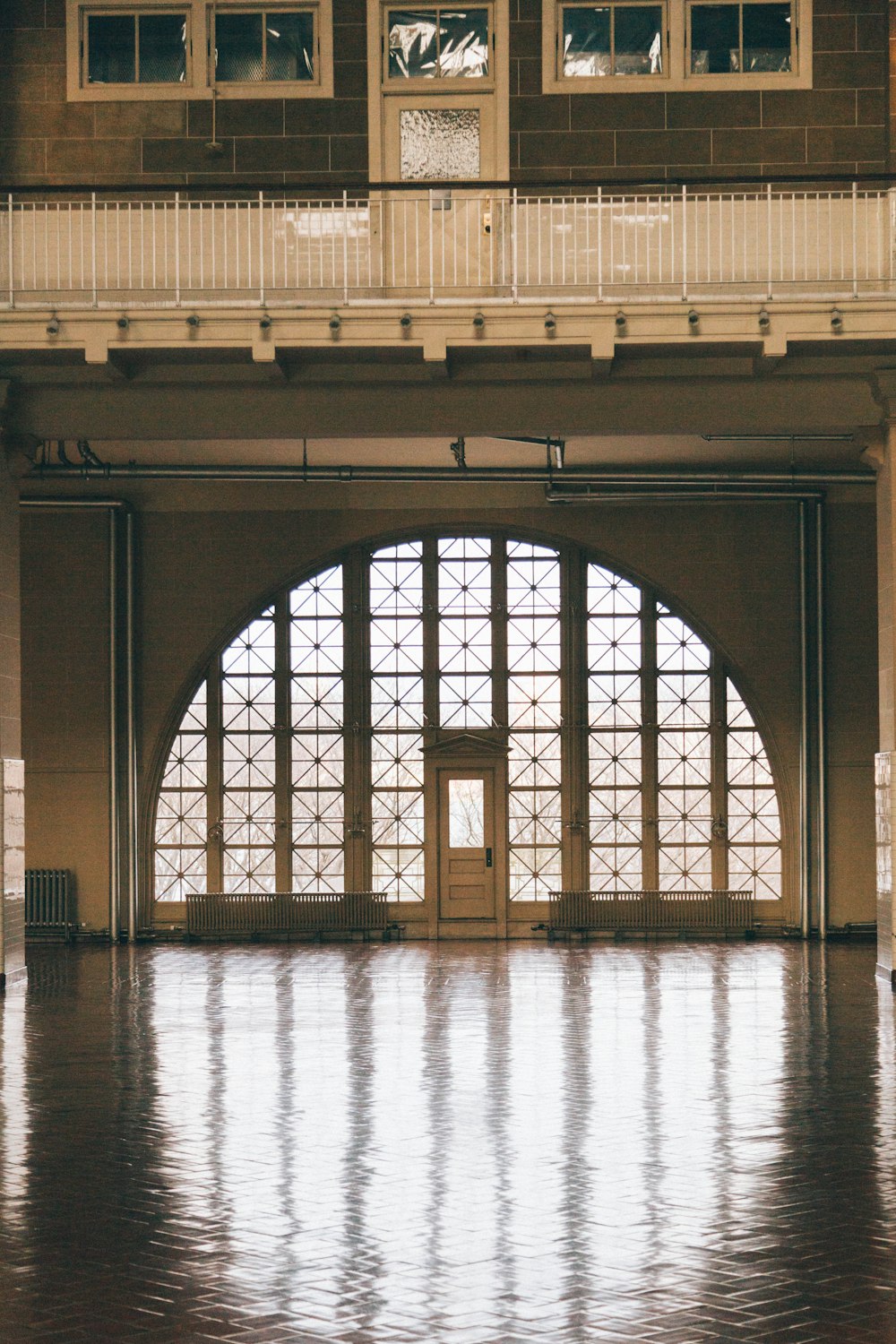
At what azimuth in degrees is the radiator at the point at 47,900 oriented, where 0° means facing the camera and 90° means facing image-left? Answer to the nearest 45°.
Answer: approximately 0°

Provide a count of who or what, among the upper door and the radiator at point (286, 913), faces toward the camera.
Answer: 2

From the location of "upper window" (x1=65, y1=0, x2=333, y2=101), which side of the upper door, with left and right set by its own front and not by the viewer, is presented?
right

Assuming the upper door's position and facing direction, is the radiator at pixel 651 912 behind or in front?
behind

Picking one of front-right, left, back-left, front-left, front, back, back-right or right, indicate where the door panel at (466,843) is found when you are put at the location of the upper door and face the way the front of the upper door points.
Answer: back
